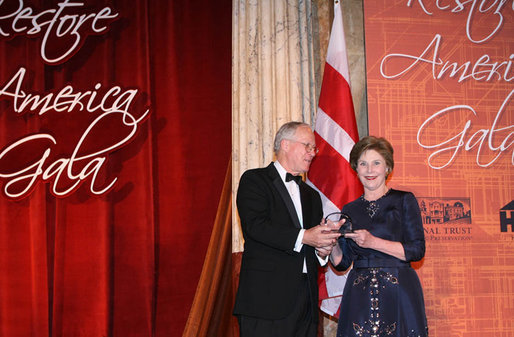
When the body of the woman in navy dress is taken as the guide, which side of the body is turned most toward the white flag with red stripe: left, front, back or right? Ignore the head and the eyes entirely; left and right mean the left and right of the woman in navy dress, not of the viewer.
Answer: back

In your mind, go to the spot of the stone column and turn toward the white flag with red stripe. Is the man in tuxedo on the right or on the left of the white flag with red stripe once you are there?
right

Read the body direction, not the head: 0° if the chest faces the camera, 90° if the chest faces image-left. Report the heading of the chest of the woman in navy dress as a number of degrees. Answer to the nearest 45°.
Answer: approximately 0°

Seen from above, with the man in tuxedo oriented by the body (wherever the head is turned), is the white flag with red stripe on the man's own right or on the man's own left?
on the man's own left

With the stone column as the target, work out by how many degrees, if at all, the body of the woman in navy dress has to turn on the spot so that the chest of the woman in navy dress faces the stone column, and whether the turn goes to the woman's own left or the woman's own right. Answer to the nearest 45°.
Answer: approximately 135° to the woman's own right

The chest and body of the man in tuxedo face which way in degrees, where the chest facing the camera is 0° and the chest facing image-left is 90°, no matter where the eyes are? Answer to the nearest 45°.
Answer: approximately 315°
